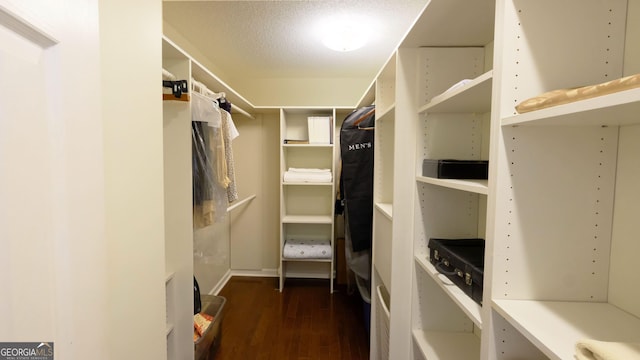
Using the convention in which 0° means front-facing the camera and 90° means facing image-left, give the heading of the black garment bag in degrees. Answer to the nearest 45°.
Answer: approximately 0°

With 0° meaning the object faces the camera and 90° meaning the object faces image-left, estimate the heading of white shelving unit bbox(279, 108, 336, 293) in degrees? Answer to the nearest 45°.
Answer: approximately 0°

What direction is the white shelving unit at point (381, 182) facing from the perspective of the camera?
to the viewer's left

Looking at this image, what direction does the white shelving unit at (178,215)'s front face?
to the viewer's right

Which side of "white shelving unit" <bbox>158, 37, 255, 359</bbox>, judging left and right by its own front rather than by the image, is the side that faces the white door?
right

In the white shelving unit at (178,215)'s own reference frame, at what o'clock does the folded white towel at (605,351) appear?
The folded white towel is roughly at 2 o'clock from the white shelving unit.

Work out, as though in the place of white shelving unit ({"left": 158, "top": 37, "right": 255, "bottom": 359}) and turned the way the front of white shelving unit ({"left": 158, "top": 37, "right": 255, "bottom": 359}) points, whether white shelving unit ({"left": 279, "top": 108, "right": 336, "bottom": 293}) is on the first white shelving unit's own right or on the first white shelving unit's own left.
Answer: on the first white shelving unit's own left

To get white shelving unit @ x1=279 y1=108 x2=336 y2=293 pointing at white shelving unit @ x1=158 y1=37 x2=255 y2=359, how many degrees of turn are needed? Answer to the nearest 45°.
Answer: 0° — it already faces it
